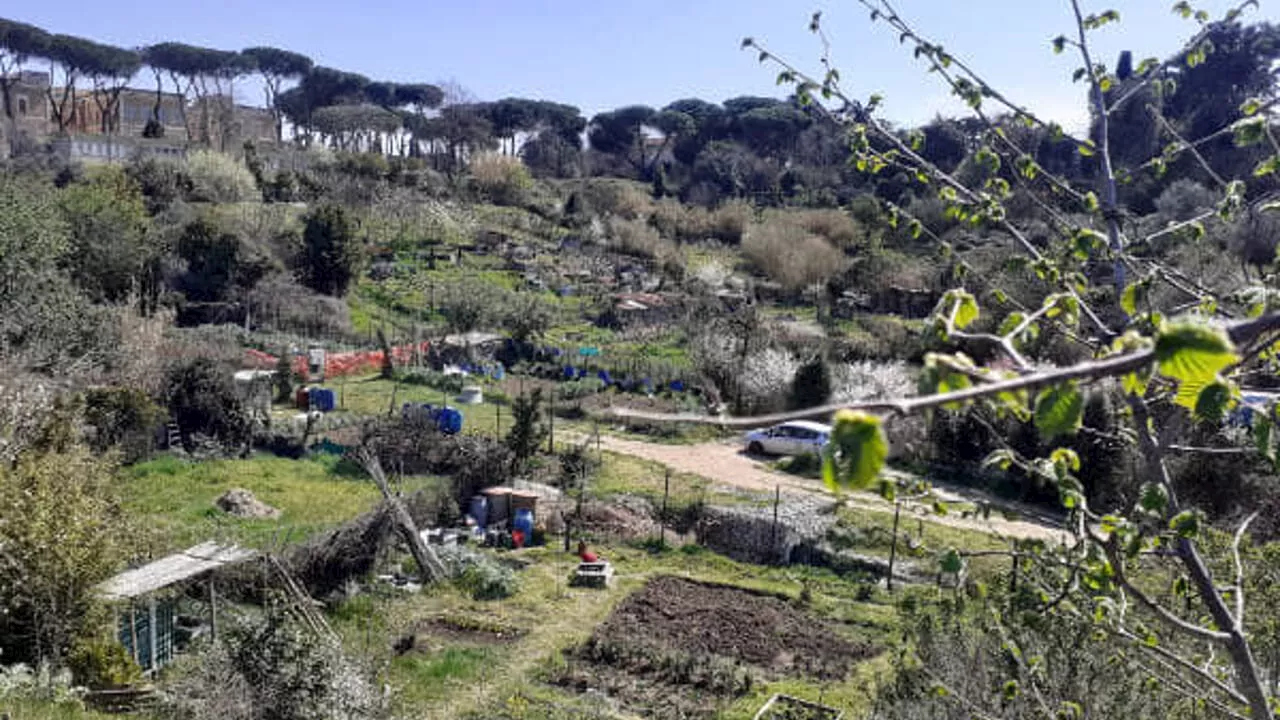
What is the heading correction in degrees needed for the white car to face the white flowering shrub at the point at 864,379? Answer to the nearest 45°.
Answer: approximately 135° to its right

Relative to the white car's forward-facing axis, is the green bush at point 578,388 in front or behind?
in front

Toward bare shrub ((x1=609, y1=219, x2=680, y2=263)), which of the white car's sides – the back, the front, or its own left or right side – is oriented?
right

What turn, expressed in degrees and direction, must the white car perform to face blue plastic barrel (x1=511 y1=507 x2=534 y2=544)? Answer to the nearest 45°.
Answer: approximately 45° to its left

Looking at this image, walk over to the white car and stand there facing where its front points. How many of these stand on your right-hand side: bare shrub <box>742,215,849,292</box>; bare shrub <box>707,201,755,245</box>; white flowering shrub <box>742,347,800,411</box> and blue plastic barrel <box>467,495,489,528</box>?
3

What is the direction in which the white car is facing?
to the viewer's left

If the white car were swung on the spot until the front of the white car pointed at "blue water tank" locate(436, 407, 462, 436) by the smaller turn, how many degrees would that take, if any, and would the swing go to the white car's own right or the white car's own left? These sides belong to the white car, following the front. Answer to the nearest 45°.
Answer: approximately 45° to the white car's own left

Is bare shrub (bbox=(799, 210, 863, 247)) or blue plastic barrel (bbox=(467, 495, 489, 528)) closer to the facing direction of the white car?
the blue plastic barrel

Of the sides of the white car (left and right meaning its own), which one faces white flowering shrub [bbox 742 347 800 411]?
right

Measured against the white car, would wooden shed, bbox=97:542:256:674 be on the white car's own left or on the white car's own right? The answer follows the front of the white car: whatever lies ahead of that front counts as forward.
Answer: on the white car's own left

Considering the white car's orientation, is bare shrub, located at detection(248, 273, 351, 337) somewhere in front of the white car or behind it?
in front

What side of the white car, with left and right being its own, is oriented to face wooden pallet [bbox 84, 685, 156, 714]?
left

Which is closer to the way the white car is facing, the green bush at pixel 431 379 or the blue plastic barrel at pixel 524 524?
the green bush
